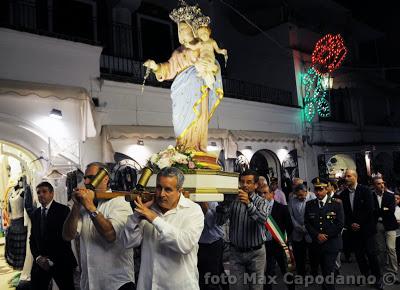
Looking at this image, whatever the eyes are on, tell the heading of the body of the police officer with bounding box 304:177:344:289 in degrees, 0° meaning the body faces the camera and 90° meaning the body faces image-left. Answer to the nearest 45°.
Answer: approximately 0°

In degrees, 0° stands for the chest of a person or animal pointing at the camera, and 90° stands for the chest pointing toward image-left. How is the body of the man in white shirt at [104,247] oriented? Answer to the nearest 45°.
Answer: approximately 45°

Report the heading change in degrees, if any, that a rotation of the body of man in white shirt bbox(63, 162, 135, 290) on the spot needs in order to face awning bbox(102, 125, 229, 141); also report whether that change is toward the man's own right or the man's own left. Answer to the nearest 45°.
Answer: approximately 135° to the man's own right

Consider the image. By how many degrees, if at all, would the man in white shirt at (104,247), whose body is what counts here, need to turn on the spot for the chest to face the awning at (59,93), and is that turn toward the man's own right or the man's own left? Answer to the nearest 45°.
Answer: approximately 135° to the man's own right

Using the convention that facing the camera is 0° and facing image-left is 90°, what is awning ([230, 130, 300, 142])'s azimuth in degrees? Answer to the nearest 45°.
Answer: approximately 315°

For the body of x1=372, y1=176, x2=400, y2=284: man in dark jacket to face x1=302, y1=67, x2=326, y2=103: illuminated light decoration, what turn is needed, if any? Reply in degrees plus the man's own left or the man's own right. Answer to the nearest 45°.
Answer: approximately 135° to the man's own right

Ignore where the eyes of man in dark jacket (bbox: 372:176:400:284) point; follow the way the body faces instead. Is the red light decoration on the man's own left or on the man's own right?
on the man's own right
